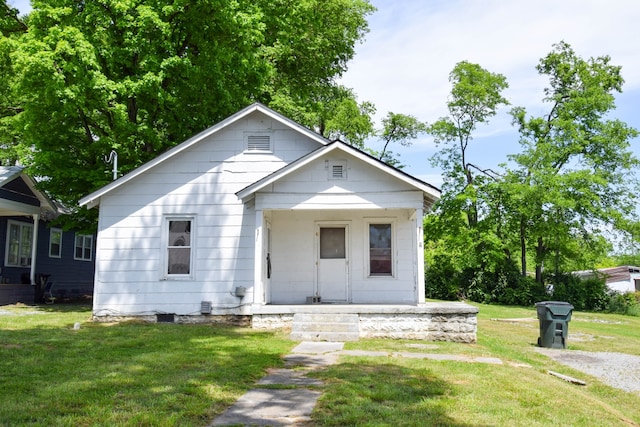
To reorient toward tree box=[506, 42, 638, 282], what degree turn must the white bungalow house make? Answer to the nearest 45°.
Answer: approximately 135° to its left

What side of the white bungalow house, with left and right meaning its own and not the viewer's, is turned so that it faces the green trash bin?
left

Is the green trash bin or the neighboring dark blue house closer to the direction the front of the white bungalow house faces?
the green trash bin

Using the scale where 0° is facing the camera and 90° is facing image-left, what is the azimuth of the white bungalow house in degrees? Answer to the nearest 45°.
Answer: approximately 0°

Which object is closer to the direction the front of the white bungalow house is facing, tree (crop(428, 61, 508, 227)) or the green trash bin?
the green trash bin

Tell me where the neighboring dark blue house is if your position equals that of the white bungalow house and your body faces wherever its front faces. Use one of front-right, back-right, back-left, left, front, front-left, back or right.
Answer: back-right

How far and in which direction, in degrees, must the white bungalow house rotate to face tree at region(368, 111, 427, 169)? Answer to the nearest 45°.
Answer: approximately 180°

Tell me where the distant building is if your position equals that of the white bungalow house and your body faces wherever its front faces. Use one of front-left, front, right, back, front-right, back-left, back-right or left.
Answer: back-left
